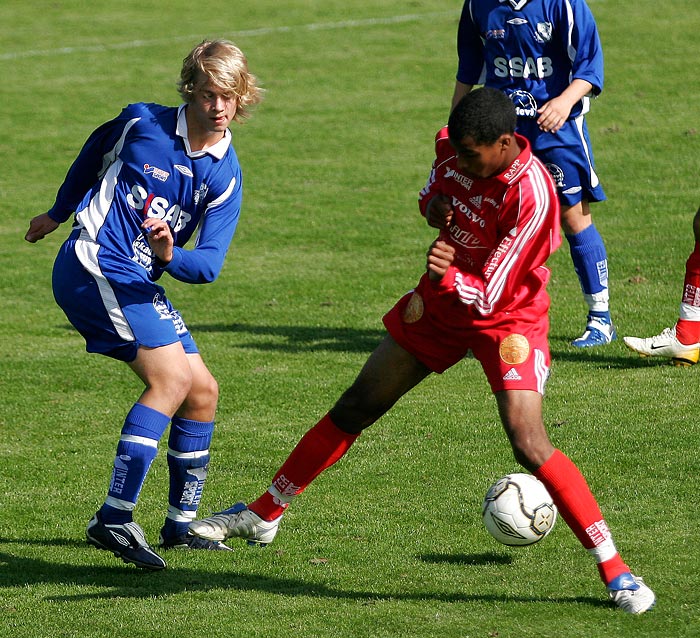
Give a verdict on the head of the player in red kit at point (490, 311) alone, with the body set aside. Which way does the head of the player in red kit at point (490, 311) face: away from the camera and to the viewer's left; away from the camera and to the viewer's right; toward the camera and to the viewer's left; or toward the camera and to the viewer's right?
toward the camera and to the viewer's left

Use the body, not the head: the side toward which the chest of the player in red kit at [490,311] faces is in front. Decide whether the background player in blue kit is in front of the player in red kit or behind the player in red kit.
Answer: behind

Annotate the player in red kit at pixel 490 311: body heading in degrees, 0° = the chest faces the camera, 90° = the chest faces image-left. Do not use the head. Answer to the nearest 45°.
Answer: approximately 45°

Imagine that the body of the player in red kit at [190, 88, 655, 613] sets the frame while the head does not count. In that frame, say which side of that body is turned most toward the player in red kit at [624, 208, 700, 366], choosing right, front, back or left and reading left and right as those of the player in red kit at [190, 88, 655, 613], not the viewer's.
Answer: back
